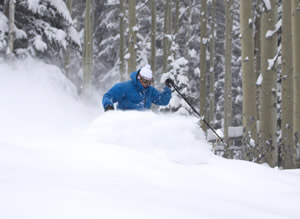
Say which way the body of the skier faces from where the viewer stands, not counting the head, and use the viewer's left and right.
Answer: facing the viewer and to the right of the viewer
